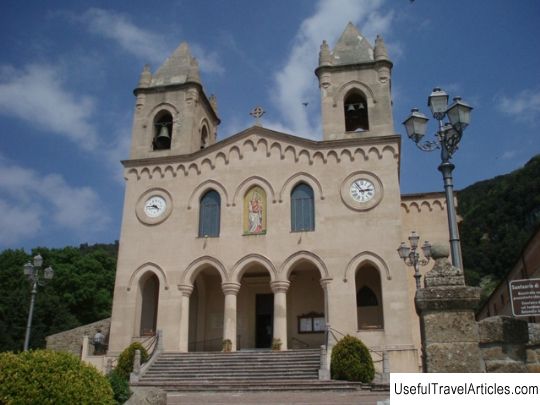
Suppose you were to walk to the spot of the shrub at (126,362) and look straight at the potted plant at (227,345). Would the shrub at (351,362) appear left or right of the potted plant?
right

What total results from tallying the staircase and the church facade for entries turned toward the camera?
2

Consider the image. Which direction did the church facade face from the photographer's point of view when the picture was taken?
facing the viewer

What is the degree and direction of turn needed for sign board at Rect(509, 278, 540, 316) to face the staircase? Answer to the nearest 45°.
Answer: approximately 135° to its right

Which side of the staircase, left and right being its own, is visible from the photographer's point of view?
front

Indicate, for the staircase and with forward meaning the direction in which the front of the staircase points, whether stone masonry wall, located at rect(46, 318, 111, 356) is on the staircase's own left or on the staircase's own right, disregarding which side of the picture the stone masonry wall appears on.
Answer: on the staircase's own right

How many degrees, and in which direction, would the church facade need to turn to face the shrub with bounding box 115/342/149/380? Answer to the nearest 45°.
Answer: approximately 45° to its right

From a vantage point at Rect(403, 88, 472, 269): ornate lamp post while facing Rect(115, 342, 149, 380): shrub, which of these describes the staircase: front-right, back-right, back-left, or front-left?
front-right

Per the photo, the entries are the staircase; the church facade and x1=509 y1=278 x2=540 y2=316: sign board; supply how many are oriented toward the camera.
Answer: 3

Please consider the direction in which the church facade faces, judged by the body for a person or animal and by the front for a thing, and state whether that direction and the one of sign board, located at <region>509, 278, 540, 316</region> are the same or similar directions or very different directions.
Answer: same or similar directions

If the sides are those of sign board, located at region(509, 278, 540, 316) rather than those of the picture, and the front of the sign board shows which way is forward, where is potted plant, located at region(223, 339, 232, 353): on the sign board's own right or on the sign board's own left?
on the sign board's own right
